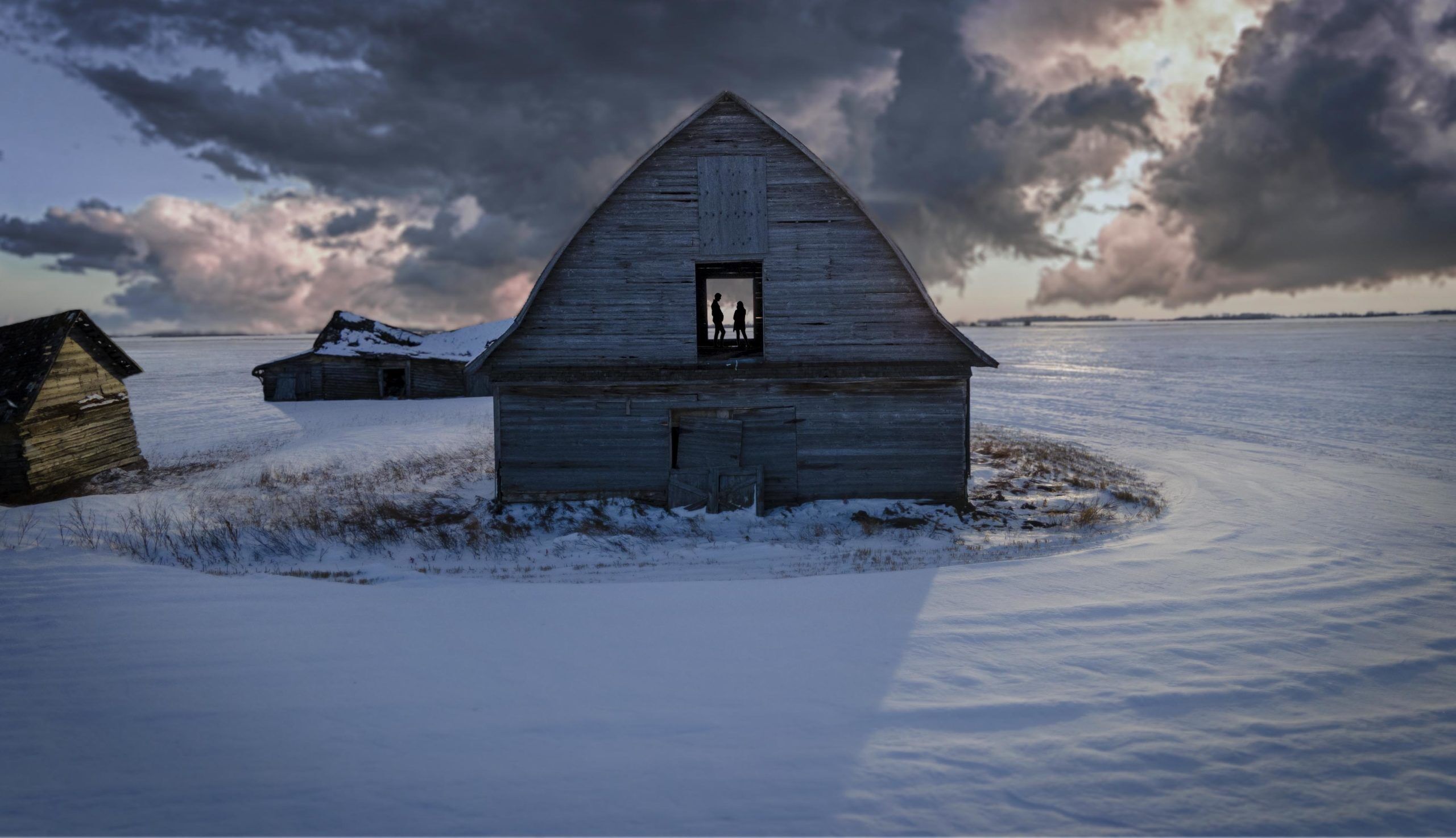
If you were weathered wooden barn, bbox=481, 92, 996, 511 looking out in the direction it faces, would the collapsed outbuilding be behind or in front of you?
behind

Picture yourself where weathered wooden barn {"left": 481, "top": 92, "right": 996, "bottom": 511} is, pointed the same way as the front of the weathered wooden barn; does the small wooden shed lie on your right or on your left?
on your right

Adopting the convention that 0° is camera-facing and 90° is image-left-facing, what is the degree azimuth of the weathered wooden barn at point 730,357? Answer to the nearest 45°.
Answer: approximately 0°
